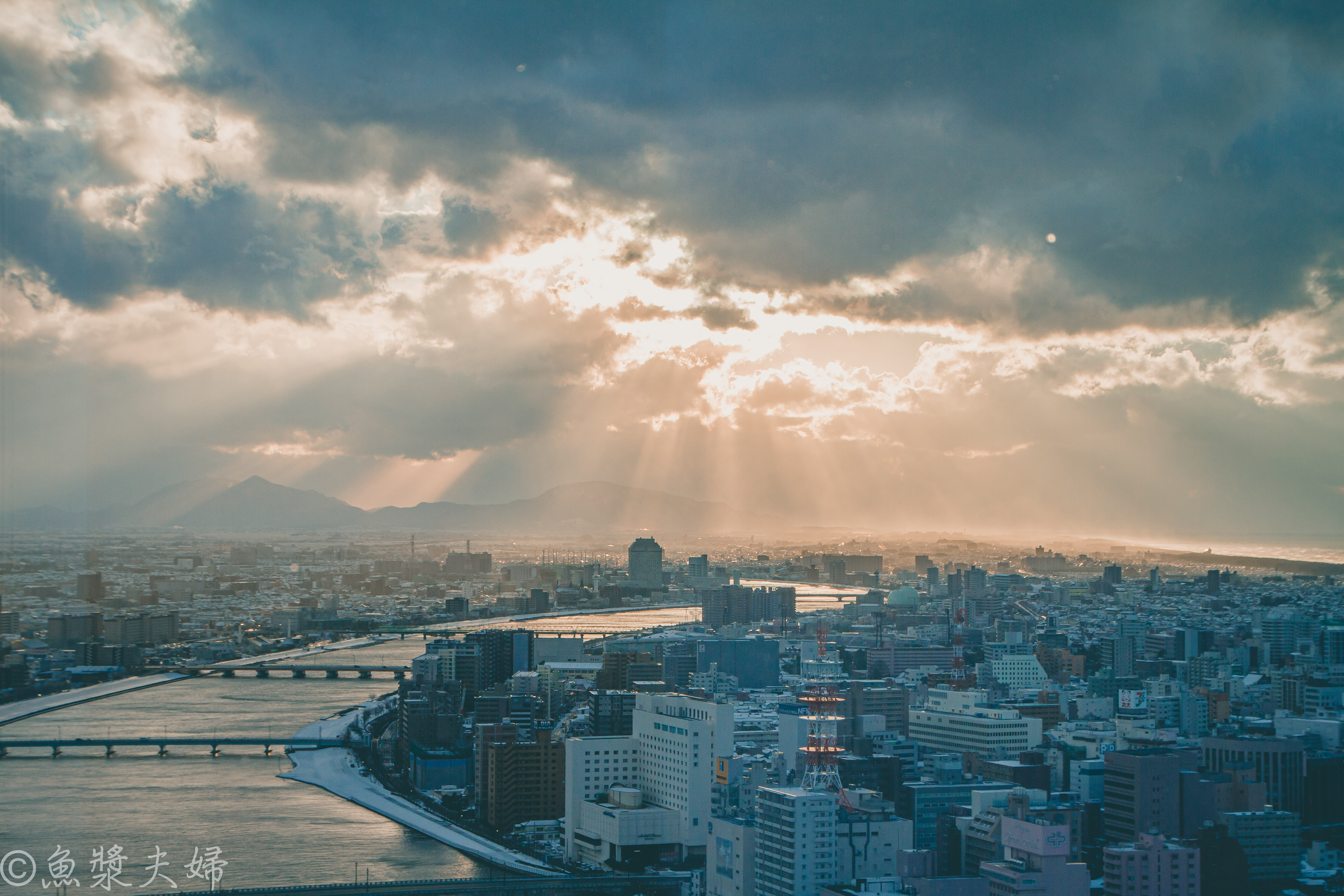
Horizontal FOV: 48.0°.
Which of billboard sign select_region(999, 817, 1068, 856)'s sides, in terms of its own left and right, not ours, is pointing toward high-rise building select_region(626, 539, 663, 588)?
back

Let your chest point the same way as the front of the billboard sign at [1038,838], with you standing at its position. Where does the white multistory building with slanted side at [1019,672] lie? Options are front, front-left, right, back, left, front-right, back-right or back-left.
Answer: back

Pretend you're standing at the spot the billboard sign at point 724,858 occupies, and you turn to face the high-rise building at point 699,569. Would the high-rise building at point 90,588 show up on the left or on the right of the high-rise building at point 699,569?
left

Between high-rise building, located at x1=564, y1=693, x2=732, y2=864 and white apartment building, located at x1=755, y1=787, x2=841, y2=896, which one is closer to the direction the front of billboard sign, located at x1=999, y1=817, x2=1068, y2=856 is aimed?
the white apartment building

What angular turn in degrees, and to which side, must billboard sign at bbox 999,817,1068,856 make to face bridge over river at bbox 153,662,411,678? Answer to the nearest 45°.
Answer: approximately 135° to its right

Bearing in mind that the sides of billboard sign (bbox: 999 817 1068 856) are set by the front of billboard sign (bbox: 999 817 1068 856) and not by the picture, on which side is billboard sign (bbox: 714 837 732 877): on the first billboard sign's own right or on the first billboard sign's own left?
on the first billboard sign's own right

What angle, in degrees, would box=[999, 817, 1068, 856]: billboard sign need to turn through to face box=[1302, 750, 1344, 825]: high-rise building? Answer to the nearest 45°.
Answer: approximately 135° to its left

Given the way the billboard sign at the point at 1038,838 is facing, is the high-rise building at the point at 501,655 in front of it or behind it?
behind

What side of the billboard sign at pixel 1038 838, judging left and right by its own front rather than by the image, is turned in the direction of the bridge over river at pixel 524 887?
right

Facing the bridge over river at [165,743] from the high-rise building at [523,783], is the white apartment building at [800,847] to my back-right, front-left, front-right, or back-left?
back-left

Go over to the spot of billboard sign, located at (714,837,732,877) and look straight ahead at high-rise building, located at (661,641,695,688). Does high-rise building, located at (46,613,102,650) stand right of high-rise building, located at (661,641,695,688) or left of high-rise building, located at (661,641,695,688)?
left

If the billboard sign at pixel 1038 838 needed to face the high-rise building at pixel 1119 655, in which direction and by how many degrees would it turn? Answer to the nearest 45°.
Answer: approximately 180°

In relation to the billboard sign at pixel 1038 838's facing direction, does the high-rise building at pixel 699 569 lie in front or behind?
behind

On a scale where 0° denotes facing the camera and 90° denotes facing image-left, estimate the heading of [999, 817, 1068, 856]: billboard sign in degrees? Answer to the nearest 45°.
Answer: approximately 0°
